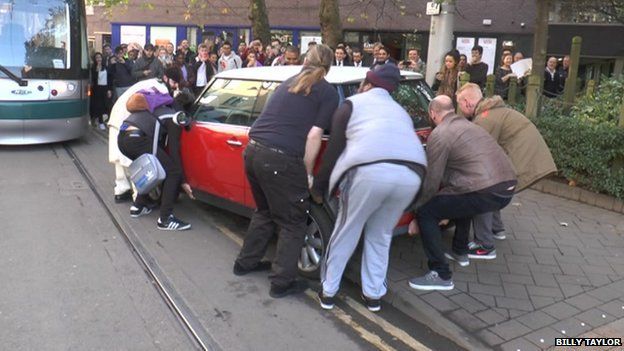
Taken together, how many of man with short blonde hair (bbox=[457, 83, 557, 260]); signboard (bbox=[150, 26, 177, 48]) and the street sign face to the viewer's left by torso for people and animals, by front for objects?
1

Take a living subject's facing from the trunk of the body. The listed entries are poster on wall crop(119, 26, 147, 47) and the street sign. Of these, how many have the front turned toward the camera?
2

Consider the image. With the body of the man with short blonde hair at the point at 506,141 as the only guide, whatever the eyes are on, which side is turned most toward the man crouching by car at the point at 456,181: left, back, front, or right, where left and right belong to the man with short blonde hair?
left

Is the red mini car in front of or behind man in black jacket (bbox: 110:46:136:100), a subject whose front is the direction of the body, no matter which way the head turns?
in front

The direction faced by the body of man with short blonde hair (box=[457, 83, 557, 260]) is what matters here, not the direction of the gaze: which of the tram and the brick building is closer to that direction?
the tram

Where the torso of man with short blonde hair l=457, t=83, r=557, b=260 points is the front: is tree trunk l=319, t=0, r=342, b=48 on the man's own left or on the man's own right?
on the man's own right

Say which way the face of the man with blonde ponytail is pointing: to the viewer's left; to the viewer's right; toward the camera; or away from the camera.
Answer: away from the camera

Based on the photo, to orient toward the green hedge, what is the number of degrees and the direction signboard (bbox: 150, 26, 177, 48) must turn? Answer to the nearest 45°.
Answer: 0° — it already faces it

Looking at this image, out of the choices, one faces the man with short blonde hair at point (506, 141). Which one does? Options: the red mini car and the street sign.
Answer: the street sign

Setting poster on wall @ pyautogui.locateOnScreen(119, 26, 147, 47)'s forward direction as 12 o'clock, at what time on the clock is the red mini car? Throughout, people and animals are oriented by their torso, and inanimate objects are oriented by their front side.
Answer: The red mini car is roughly at 12 o'clock from the poster on wall.

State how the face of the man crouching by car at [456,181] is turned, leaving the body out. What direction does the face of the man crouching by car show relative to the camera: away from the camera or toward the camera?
away from the camera

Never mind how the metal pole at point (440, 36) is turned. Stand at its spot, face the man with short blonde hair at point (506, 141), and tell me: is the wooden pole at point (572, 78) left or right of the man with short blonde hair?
left

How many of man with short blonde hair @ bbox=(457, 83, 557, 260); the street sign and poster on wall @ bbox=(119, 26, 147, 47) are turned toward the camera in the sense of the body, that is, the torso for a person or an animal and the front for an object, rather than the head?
2
